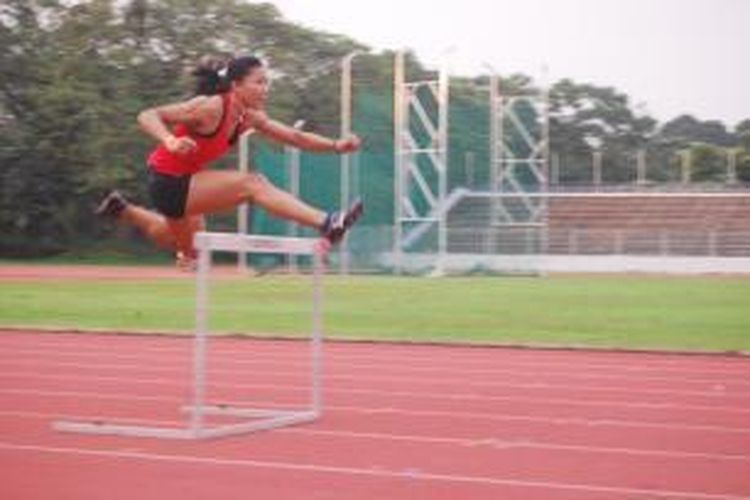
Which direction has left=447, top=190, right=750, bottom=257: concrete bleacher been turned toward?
toward the camera

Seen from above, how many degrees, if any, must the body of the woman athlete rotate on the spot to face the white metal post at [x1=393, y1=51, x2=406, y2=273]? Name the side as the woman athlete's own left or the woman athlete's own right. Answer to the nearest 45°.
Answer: approximately 90° to the woman athlete's own left

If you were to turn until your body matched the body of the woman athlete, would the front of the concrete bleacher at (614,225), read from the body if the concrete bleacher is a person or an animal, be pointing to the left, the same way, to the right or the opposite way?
to the right

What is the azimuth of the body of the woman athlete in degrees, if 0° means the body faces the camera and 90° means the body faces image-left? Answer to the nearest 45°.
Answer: approximately 270°

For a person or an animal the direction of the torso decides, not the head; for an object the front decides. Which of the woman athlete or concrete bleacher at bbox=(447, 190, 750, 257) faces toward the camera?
the concrete bleacher

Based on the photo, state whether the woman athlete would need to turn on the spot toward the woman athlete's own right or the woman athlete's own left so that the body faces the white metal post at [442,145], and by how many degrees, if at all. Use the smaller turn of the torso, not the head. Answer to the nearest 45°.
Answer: approximately 90° to the woman athlete's own left

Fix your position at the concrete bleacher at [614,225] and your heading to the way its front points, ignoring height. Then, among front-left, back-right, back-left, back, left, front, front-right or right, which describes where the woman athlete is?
front

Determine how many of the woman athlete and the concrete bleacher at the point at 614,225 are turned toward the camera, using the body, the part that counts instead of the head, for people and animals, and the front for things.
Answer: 1

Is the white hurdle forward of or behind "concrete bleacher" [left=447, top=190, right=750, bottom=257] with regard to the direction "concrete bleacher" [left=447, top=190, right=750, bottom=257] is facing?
forward
